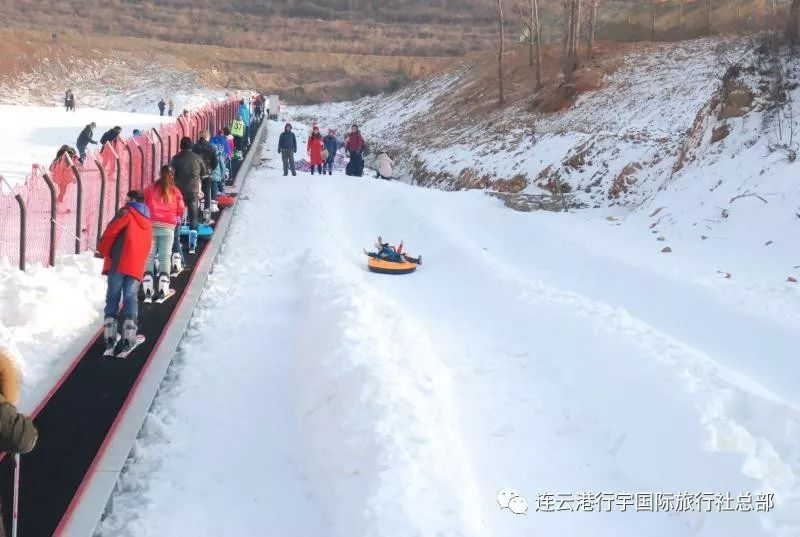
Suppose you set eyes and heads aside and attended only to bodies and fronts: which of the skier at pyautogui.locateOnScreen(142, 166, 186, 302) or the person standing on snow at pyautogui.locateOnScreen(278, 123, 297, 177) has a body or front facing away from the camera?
the skier

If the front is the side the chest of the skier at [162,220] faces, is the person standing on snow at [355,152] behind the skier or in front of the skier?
in front

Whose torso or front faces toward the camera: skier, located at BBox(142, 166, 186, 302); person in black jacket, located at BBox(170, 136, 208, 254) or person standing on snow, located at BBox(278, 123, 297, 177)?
the person standing on snow

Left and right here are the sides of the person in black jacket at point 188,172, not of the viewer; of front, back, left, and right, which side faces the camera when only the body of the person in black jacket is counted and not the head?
back

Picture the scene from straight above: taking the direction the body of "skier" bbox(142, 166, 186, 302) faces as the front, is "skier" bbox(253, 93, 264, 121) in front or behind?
in front

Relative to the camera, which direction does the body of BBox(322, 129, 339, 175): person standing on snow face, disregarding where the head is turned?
toward the camera

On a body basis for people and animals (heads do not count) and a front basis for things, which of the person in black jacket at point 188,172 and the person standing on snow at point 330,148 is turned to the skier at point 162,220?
the person standing on snow

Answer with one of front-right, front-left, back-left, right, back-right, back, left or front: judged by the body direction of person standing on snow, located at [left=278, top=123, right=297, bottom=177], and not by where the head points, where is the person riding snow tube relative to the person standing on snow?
front

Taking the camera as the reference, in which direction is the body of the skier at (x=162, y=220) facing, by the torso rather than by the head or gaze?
away from the camera

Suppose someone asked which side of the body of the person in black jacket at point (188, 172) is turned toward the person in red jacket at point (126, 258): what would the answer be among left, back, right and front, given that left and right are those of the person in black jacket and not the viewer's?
back

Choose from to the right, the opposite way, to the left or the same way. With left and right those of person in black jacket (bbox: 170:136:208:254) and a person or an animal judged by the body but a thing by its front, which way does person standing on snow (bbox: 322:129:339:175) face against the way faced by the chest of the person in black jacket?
the opposite way

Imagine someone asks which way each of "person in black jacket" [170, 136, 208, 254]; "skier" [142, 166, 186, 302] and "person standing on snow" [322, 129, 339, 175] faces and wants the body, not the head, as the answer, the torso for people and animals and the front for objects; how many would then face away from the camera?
2

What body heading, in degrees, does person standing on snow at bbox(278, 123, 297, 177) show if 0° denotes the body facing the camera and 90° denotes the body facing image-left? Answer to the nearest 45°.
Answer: approximately 0°

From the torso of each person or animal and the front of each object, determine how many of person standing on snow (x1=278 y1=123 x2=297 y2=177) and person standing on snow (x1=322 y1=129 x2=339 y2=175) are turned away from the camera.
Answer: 0

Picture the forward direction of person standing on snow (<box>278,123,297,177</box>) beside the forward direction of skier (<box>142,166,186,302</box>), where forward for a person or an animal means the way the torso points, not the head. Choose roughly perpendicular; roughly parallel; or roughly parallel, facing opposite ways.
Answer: roughly parallel, facing opposite ways

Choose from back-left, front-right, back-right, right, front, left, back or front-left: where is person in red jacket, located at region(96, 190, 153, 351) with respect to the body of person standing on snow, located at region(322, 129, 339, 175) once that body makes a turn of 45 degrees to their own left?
front-right

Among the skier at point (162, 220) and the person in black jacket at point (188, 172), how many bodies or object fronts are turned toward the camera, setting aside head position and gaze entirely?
0
